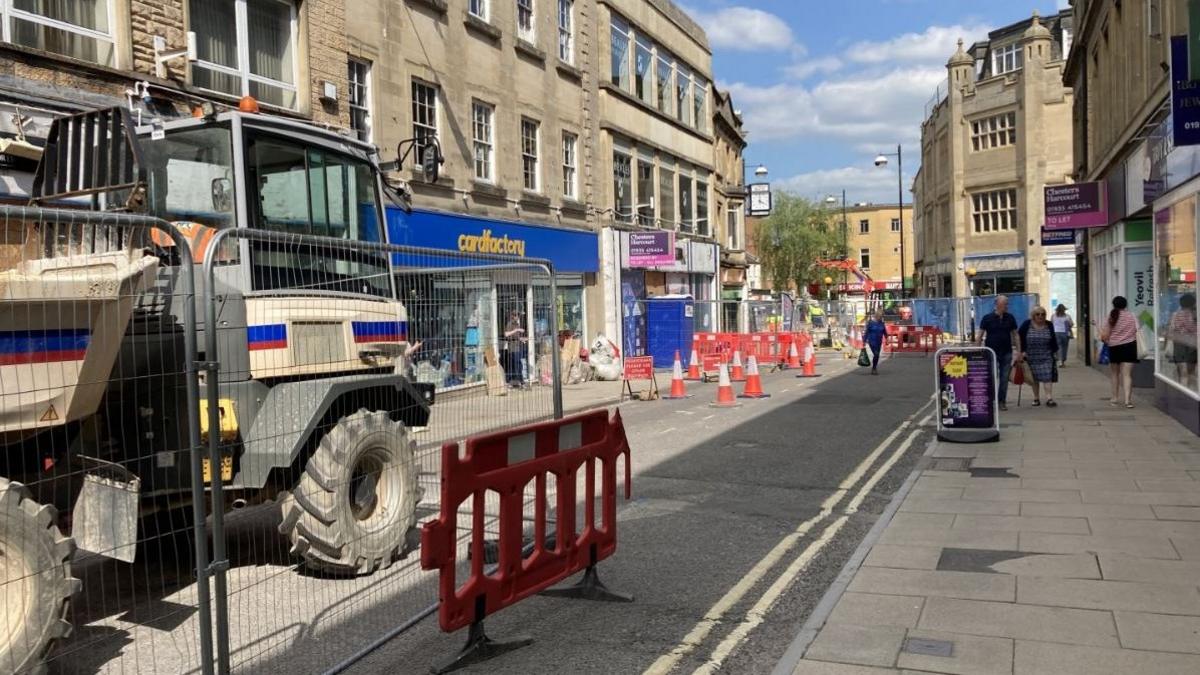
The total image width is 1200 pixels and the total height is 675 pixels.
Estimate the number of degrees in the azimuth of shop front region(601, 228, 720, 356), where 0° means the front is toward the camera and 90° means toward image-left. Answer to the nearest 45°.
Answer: approximately 315°

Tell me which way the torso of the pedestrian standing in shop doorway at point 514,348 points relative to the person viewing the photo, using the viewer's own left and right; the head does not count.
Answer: facing the viewer and to the right of the viewer

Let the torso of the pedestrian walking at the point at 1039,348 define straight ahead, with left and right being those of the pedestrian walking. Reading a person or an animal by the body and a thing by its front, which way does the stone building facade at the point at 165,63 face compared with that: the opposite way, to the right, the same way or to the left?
to the left

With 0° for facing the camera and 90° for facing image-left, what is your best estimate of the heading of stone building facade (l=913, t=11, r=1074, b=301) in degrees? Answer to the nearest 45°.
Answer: approximately 45°

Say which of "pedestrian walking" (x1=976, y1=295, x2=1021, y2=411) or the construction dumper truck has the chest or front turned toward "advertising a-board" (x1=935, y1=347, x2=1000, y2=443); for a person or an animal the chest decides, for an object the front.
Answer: the pedestrian walking

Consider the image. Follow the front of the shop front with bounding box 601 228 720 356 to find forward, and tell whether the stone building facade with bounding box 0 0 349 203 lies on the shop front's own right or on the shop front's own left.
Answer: on the shop front's own right

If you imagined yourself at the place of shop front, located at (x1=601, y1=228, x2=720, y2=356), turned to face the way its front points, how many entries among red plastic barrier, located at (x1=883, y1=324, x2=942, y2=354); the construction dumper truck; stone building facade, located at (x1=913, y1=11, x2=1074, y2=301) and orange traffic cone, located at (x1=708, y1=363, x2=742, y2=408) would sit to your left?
2

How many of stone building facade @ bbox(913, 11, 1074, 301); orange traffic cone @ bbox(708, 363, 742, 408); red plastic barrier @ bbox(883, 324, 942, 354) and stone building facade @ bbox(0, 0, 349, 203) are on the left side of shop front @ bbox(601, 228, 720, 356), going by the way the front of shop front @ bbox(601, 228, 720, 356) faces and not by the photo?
2

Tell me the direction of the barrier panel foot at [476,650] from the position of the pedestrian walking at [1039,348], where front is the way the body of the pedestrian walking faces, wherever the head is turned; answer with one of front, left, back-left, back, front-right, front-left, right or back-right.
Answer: front

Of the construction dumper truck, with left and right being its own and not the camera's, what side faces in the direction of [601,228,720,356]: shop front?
back

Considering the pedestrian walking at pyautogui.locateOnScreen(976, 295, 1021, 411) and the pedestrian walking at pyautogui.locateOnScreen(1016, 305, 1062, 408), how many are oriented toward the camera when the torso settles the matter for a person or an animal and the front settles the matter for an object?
2

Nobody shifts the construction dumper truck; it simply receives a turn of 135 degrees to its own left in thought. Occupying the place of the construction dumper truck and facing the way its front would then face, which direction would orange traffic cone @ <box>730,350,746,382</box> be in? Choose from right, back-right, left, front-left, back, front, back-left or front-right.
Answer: front-left

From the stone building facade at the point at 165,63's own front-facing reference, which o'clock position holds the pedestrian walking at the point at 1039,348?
The pedestrian walking is roughly at 11 o'clock from the stone building facade.

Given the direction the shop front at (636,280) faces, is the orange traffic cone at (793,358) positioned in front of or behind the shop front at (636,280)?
in front

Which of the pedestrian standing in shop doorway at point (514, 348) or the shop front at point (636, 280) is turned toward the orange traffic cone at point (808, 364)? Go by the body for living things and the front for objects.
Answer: the shop front

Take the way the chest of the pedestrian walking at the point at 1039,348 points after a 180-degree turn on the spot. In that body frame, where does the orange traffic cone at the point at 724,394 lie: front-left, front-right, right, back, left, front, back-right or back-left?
left

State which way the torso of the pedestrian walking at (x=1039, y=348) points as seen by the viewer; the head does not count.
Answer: toward the camera
